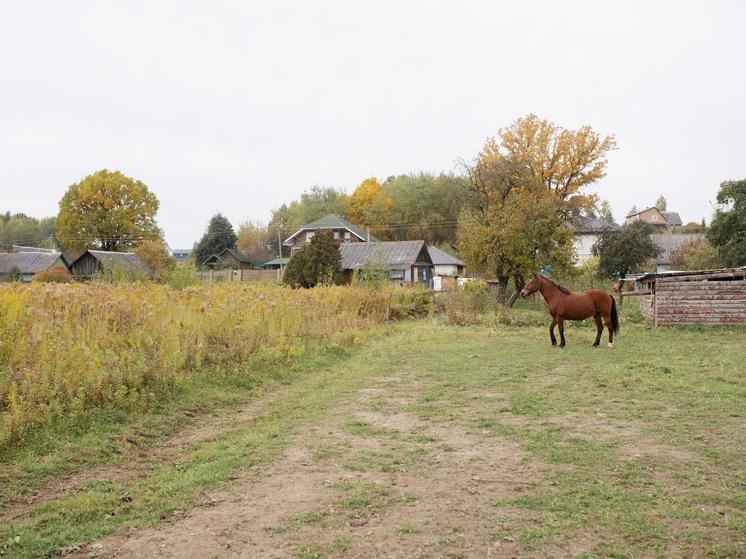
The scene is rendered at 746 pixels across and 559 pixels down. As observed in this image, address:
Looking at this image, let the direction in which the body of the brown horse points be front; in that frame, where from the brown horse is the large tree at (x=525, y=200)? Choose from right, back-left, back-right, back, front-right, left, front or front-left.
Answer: right

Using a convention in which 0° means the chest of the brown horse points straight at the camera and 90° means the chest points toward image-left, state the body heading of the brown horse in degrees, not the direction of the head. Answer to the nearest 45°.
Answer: approximately 90°

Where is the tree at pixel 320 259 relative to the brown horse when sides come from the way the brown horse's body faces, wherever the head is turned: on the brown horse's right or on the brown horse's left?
on the brown horse's right

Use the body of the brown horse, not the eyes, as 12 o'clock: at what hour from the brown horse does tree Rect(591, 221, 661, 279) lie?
The tree is roughly at 3 o'clock from the brown horse.
